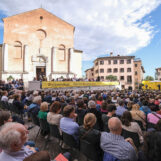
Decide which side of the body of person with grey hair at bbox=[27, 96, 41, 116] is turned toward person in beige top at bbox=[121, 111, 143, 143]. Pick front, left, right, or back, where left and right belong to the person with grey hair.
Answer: right

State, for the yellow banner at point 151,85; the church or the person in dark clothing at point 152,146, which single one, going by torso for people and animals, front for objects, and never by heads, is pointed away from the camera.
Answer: the person in dark clothing

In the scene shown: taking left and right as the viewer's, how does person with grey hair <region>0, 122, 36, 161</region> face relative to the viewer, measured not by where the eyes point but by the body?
facing away from the viewer and to the right of the viewer

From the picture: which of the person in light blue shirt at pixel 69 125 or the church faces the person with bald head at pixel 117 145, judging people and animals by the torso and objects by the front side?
the church

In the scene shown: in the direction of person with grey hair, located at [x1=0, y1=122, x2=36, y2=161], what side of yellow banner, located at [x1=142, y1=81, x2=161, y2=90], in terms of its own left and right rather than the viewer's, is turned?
front

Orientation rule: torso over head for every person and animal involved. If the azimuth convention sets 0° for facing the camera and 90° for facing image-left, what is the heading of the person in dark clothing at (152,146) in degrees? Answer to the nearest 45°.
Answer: approximately 180°

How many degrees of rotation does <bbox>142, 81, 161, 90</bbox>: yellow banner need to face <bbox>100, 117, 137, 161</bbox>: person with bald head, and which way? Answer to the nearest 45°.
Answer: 0° — it already faces them

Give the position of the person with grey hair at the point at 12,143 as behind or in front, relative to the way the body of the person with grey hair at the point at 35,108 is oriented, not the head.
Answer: behind

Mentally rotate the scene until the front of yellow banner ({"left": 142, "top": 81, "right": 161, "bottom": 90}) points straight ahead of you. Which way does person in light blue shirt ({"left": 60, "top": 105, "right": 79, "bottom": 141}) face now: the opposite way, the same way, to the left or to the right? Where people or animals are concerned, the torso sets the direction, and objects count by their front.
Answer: the opposite way

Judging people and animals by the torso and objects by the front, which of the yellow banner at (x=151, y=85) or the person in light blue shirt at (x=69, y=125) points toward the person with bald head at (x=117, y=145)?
the yellow banner

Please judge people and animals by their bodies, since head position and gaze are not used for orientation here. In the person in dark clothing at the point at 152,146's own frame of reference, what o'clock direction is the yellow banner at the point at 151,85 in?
The yellow banner is roughly at 12 o'clock from the person in dark clothing.

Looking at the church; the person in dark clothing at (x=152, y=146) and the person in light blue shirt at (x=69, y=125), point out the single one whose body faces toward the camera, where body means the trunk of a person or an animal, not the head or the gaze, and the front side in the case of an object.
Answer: the church

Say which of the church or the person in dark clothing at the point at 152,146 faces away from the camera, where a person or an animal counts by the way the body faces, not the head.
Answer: the person in dark clothing

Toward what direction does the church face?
toward the camera

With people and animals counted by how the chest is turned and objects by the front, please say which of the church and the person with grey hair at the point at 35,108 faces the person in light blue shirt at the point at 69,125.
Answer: the church

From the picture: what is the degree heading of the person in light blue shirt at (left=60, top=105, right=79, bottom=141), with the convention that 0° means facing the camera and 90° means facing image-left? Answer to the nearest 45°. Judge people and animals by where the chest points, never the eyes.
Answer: approximately 225°

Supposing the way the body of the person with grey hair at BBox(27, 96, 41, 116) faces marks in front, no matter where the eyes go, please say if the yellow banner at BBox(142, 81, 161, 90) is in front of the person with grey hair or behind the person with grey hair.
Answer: in front

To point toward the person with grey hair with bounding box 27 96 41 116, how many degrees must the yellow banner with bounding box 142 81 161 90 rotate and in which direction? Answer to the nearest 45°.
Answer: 0° — it already faces them

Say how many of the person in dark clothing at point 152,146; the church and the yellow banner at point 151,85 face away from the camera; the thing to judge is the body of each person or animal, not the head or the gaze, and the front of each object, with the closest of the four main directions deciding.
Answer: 1

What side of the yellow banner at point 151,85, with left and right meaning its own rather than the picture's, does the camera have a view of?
front

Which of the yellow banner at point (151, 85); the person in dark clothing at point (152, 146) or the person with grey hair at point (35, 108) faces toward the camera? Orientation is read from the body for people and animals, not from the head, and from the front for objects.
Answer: the yellow banner
